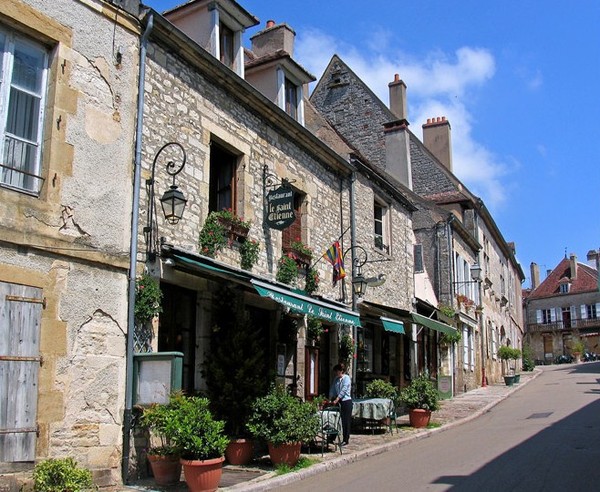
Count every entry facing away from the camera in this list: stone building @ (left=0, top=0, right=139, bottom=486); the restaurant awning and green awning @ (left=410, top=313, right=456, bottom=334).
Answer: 0

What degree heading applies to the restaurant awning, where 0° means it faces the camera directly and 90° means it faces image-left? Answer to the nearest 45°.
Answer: approximately 315°

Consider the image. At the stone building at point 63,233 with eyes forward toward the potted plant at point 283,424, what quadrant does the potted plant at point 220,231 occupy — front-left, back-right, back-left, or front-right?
front-left

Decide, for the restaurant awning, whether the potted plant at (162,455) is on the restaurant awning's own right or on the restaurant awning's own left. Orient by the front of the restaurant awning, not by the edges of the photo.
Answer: on the restaurant awning's own right

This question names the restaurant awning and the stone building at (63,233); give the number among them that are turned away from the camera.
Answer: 0

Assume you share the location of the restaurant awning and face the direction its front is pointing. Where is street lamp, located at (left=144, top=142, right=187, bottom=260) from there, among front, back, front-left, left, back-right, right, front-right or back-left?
right

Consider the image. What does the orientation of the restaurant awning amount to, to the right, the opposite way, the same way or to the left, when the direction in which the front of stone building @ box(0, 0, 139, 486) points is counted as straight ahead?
the same way

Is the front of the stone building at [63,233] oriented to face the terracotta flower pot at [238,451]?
no

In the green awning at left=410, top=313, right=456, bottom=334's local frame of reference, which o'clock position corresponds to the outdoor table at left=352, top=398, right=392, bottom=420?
The outdoor table is roughly at 2 o'clock from the green awning.

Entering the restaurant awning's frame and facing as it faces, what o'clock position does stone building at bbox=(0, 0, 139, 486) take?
The stone building is roughly at 3 o'clock from the restaurant awning.

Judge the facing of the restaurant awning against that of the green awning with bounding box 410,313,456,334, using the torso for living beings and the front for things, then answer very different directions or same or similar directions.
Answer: same or similar directions

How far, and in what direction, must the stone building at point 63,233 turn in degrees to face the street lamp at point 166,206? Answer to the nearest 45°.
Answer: approximately 90° to its left

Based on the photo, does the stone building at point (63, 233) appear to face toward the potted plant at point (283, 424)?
no

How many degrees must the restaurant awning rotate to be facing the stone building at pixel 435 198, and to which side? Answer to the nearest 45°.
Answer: approximately 135° to its left

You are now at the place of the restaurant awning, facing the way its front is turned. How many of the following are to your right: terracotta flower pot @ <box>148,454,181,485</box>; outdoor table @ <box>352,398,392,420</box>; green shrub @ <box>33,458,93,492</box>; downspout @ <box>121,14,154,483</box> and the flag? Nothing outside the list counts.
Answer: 3

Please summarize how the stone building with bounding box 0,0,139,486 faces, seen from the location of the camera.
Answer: facing the viewer and to the right of the viewer

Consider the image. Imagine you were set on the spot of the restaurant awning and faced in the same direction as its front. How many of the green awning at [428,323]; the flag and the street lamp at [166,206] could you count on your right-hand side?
1
